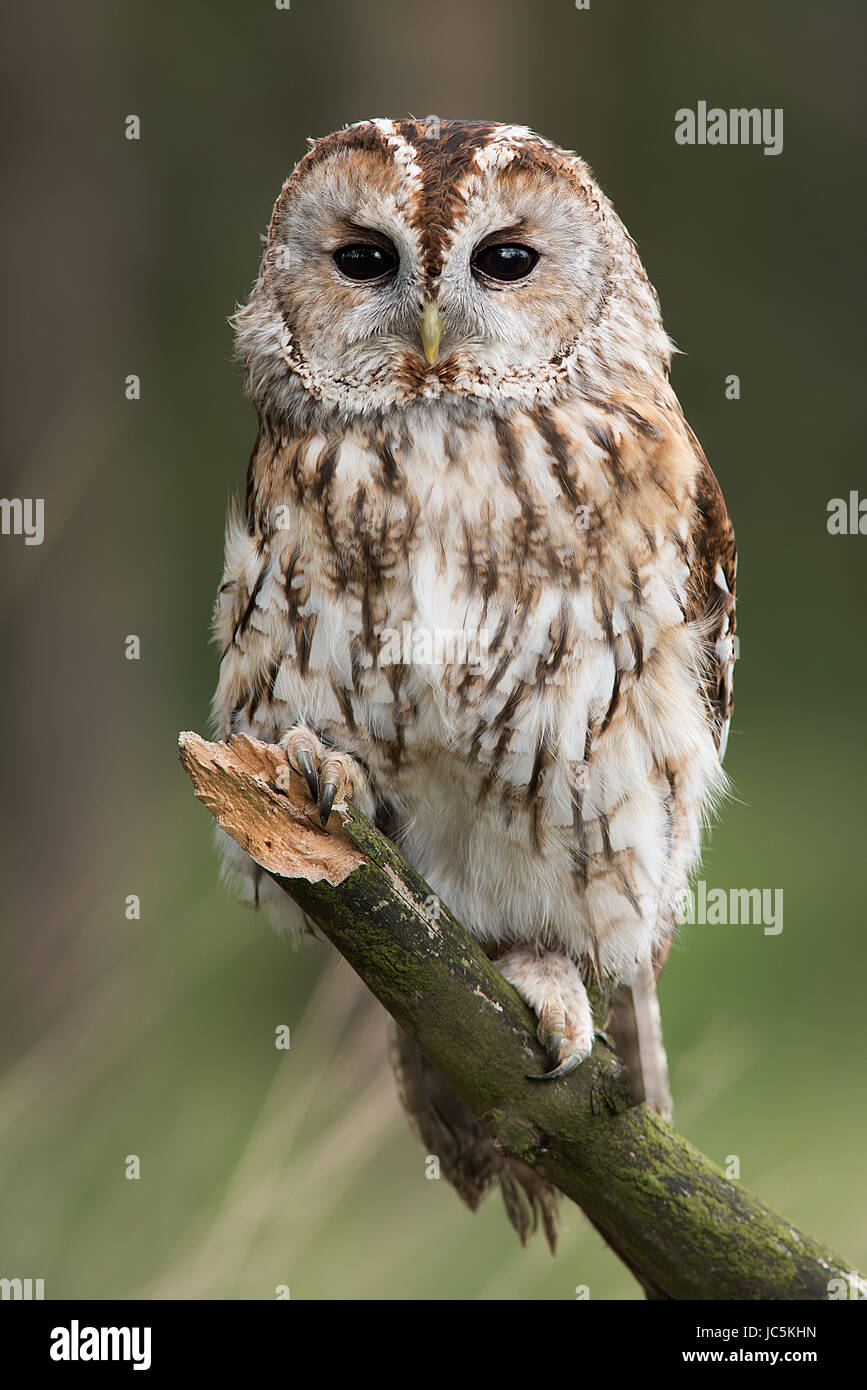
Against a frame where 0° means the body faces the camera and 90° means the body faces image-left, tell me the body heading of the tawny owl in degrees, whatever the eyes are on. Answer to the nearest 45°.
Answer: approximately 0°
